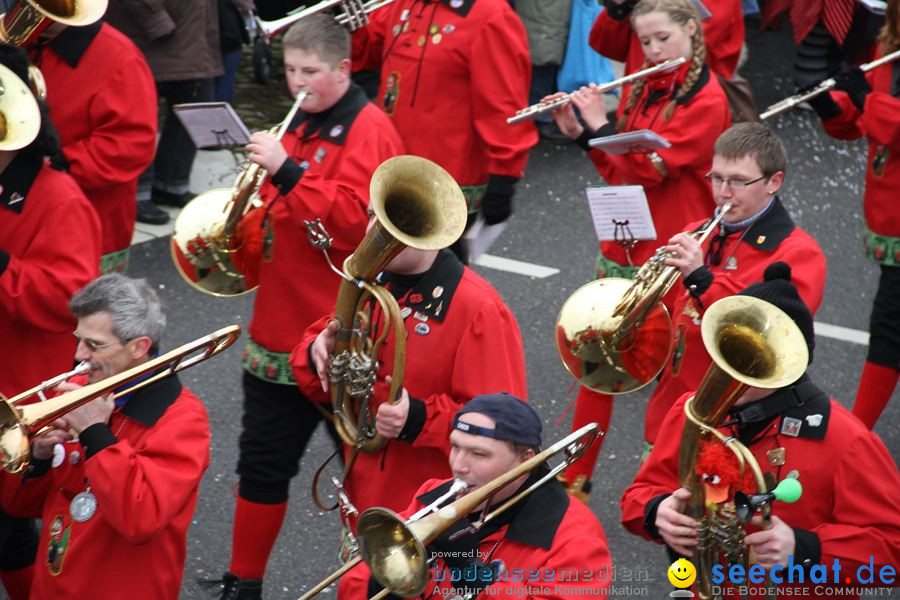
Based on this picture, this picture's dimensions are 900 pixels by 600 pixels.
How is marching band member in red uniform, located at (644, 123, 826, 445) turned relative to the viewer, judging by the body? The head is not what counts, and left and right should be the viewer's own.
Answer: facing the viewer and to the left of the viewer

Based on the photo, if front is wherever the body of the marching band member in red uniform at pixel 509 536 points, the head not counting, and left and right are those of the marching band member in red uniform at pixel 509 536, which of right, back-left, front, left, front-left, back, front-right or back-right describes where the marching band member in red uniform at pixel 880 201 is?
back

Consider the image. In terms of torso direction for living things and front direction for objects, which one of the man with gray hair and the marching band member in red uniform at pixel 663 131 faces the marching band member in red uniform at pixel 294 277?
the marching band member in red uniform at pixel 663 131

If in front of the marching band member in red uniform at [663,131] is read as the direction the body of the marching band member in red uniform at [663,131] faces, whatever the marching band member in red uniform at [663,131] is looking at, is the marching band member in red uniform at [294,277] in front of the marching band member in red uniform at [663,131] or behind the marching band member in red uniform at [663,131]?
in front

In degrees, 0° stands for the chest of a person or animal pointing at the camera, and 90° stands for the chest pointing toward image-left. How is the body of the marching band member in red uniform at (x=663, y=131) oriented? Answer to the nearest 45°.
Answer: approximately 45°

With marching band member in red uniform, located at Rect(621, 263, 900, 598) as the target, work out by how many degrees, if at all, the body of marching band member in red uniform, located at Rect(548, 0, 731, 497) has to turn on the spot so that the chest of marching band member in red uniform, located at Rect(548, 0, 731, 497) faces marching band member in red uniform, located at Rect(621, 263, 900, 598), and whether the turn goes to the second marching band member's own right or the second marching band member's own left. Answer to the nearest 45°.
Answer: approximately 45° to the second marching band member's own left

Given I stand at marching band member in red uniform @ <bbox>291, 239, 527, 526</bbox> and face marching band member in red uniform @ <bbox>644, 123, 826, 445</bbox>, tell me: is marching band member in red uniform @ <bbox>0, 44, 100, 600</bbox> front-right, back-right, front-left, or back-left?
back-left

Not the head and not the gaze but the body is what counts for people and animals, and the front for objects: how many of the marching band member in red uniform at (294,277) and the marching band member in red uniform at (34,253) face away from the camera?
0

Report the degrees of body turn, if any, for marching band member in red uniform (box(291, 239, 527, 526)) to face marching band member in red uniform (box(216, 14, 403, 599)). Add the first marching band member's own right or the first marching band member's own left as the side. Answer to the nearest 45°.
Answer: approximately 90° to the first marching band member's own right

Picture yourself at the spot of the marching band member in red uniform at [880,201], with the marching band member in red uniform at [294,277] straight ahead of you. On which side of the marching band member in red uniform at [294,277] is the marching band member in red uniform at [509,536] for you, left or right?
left

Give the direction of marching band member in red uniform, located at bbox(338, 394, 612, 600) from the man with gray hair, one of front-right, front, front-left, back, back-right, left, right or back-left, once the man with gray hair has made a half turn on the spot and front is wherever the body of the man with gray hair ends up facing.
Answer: right
